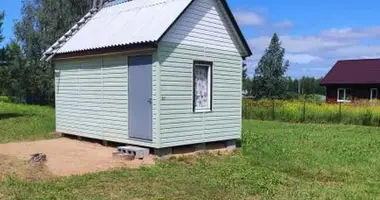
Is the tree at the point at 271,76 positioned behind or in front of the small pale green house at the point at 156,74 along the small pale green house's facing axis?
behind

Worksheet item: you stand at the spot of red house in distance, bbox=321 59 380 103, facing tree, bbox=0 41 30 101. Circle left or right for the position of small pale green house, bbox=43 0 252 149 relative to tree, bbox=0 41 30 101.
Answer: left

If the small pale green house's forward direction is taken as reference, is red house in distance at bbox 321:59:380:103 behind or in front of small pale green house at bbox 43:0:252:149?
behind
